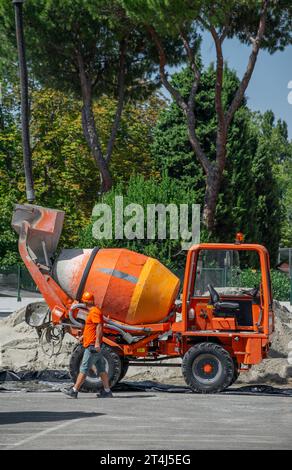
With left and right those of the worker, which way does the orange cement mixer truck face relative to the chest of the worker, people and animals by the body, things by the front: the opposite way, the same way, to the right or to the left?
the opposite way

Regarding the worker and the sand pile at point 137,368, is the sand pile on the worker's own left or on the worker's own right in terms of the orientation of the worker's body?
on the worker's own right

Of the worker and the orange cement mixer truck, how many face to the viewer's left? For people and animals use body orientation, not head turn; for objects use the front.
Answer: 1

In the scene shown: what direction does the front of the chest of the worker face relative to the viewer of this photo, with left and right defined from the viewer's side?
facing to the left of the viewer

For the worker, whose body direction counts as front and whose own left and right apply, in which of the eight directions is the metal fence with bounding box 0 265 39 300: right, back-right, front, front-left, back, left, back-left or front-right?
right

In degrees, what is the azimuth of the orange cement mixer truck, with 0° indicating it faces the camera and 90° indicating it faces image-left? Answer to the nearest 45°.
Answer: approximately 270°

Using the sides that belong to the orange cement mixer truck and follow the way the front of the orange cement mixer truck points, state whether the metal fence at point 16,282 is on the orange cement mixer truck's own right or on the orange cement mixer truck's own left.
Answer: on the orange cement mixer truck's own left

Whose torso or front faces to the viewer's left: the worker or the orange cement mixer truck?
the worker
